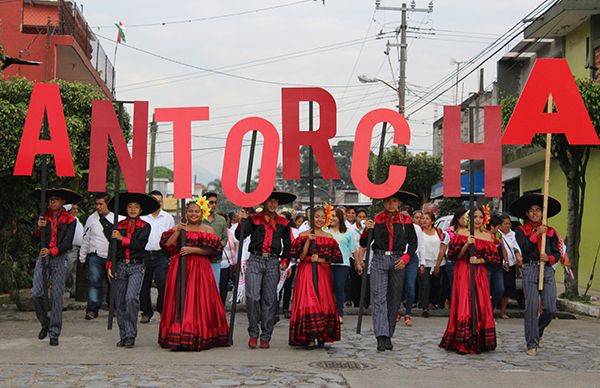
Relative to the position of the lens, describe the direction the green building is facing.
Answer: facing the viewer and to the left of the viewer

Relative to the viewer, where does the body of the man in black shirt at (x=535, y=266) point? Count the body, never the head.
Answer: toward the camera

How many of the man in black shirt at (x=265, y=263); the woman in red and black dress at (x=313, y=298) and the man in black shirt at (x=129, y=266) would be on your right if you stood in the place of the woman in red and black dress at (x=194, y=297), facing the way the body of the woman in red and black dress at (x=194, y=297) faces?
1

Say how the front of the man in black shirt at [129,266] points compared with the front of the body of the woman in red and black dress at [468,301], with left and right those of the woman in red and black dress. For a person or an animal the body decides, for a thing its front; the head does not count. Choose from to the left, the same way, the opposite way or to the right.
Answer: the same way

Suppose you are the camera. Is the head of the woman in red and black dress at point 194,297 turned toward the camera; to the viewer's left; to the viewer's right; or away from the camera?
toward the camera

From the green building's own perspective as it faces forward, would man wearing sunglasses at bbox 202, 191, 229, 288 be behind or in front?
in front

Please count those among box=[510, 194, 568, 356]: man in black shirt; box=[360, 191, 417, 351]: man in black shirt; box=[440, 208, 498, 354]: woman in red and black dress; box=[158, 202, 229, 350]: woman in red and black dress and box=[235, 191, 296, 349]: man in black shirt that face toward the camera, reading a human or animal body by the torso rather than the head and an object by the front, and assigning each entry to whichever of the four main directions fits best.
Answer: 5

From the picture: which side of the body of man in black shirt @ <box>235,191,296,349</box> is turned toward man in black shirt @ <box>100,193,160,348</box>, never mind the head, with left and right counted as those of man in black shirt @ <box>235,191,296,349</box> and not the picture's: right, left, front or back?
right

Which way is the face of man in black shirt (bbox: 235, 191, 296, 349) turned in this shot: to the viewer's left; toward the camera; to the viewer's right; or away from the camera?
toward the camera

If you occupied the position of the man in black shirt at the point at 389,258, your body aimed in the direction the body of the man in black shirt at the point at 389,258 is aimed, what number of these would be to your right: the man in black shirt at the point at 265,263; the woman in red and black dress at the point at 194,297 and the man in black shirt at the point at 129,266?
3

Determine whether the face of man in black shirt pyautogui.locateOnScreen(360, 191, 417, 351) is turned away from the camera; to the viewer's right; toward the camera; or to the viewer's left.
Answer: toward the camera

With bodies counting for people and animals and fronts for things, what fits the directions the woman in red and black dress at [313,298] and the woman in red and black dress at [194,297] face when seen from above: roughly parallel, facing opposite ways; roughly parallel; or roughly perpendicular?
roughly parallel

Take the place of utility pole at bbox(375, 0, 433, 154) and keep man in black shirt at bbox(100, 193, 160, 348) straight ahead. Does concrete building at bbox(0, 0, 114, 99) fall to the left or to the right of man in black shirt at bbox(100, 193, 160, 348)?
right

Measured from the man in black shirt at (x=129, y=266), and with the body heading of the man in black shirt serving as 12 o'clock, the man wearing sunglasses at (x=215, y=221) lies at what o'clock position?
The man wearing sunglasses is roughly at 7 o'clock from the man in black shirt.

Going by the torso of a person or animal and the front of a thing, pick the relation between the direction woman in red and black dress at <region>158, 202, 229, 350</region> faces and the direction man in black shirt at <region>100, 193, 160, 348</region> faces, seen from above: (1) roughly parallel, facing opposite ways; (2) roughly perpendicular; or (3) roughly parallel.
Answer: roughly parallel

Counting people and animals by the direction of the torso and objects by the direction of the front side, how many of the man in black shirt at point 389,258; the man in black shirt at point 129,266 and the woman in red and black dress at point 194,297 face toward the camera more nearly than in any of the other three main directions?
3

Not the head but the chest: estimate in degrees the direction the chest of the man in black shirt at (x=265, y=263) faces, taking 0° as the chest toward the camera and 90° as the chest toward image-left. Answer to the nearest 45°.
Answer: approximately 0°

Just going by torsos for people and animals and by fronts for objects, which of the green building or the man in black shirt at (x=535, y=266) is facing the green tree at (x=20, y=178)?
the green building

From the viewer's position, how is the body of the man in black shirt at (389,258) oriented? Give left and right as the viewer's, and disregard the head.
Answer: facing the viewer

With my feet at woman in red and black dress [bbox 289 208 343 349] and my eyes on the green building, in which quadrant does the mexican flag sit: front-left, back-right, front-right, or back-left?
front-left

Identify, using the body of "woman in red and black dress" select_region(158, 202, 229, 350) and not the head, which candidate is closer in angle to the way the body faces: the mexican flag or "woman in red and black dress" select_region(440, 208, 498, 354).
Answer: the woman in red and black dress

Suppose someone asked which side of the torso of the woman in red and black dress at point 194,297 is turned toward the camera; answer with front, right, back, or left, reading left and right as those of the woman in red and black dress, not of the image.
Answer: front

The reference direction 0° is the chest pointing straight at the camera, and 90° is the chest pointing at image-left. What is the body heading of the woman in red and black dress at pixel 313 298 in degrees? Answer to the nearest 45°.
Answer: approximately 0°
